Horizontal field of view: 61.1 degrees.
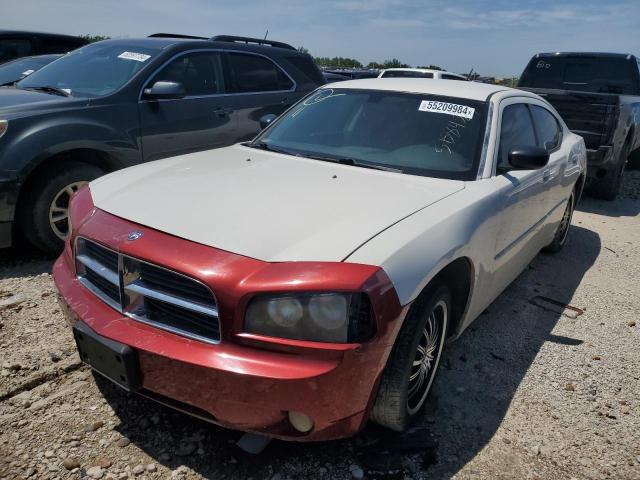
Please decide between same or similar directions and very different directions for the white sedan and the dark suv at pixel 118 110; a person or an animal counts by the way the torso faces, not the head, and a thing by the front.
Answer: same or similar directions

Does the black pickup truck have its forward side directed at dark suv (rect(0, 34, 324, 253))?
no

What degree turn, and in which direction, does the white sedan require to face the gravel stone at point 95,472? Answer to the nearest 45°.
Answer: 0° — it already faces it

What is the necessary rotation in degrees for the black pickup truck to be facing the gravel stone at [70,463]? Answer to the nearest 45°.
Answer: approximately 135° to its right

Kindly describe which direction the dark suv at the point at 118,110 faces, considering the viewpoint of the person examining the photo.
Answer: facing the viewer and to the left of the viewer

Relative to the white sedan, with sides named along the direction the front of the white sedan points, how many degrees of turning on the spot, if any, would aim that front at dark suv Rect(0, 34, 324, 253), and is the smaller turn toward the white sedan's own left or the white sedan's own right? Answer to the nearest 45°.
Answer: approximately 90° to the white sedan's own right

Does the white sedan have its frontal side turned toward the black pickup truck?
no

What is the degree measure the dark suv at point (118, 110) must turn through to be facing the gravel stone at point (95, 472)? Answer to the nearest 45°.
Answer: approximately 45° to its left

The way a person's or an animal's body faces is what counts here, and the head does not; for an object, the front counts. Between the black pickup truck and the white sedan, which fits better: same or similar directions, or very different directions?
very different directions

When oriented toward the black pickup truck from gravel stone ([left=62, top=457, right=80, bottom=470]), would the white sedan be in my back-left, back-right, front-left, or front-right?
front-right

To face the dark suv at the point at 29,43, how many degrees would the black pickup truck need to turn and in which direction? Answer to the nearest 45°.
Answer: approximately 135° to its left

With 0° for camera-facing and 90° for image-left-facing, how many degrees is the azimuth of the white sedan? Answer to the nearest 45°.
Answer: approximately 45°

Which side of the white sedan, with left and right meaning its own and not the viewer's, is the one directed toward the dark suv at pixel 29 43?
right

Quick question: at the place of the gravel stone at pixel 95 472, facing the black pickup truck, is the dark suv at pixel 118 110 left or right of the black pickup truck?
left

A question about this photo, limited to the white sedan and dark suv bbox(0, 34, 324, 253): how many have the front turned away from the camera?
0

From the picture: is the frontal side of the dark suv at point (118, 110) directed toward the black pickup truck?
no
